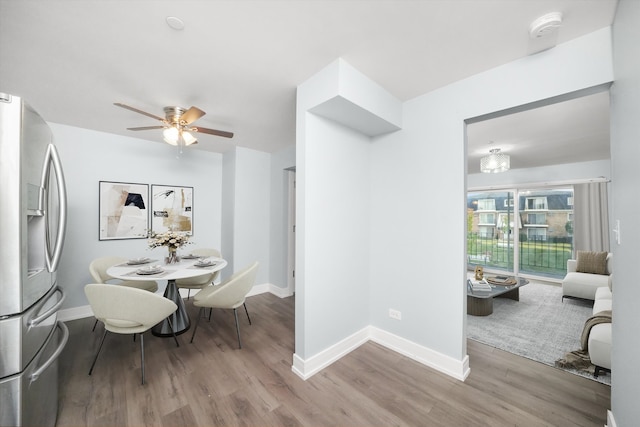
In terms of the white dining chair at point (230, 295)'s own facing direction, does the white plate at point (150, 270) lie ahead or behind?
ahead

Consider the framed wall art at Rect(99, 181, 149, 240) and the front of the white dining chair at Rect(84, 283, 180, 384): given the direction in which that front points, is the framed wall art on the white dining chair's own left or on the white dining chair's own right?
on the white dining chair's own left

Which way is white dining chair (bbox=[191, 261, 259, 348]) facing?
to the viewer's left

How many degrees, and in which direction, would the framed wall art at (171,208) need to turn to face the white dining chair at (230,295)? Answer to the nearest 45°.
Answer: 0° — it already faces it

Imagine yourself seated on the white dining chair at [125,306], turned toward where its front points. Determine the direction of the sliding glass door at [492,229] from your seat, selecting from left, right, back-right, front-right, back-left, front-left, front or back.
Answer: front-right

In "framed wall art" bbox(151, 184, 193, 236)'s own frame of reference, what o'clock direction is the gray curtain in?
The gray curtain is roughly at 10 o'clock from the framed wall art.

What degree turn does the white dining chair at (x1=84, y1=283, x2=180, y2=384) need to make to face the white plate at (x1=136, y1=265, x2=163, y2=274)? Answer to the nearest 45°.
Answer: approximately 45° to its left

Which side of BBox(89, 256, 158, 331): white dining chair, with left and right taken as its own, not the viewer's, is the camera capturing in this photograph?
right

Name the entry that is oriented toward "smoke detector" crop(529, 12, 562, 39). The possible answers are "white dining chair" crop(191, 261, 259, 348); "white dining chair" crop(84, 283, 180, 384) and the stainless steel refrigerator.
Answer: the stainless steel refrigerator

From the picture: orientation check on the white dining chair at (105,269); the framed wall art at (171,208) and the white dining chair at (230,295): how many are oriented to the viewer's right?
1

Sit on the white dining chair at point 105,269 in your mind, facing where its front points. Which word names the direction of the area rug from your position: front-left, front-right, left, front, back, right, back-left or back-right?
front-right

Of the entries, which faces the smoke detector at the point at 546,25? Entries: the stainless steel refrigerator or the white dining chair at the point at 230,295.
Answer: the stainless steel refrigerator

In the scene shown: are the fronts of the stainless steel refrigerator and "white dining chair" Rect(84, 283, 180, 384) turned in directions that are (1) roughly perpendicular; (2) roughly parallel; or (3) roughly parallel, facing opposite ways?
roughly perpendicular
